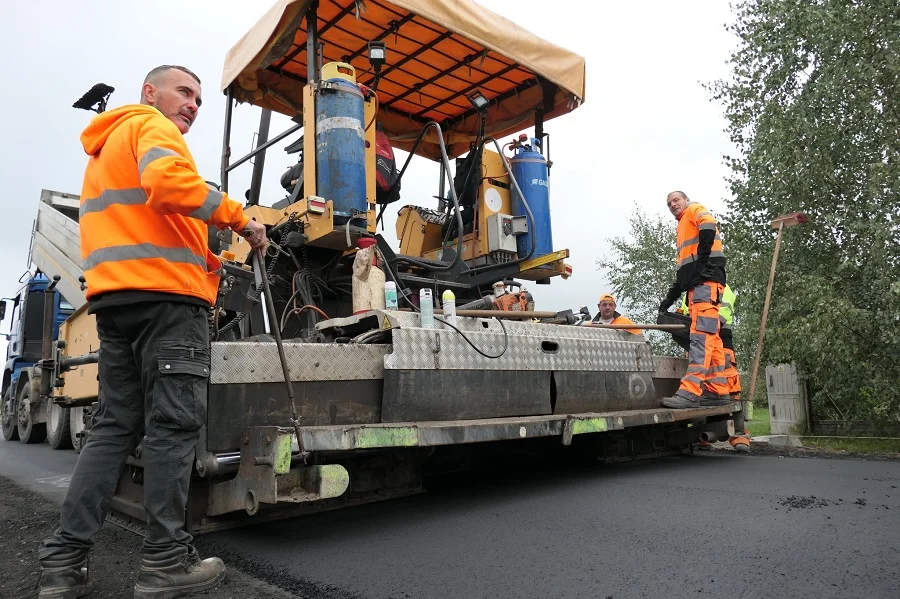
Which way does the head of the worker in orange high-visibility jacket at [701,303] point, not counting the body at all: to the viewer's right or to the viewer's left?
to the viewer's left

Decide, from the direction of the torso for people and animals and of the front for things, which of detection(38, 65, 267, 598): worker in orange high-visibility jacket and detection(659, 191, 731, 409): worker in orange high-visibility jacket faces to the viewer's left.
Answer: detection(659, 191, 731, 409): worker in orange high-visibility jacket

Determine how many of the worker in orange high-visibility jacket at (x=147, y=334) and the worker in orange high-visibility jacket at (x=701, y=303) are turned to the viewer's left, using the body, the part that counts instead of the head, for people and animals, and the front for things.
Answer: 1

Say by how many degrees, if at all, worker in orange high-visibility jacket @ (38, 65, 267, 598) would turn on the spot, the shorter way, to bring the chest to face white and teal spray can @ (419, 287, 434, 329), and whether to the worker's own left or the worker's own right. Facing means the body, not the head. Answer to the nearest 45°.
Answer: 0° — they already face it

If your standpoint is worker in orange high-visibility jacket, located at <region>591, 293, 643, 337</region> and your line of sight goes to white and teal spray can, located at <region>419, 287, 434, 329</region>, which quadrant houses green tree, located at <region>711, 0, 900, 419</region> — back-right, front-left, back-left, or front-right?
back-left

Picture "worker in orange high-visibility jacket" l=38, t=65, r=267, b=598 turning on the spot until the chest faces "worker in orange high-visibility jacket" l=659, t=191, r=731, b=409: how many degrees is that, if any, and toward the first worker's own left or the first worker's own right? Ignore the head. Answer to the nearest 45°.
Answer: approximately 45° to the first worker's own right

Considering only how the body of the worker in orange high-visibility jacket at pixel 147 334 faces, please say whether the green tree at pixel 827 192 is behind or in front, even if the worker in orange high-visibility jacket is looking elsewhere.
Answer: in front

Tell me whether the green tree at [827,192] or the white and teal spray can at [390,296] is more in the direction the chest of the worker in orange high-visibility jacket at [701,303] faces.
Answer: the white and teal spray can

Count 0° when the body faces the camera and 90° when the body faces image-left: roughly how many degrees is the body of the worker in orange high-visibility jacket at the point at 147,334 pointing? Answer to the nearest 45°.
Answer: approximately 225°

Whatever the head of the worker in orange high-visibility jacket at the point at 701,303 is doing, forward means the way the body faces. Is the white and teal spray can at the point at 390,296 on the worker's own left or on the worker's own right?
on the worker's own left

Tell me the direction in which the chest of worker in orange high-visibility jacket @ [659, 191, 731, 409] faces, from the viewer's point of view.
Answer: to the viewer's left

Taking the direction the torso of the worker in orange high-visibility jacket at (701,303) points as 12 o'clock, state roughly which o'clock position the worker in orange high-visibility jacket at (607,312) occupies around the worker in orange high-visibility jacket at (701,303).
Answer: the worker in orange high-visibility jacket at (607,312) is roughly at 2 o'clock from the worker in orange high-visibility jacket at (701,303).

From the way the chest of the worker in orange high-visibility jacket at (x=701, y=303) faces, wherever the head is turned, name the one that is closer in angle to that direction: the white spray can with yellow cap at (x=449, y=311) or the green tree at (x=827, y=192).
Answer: the white spray can with yellow cap
